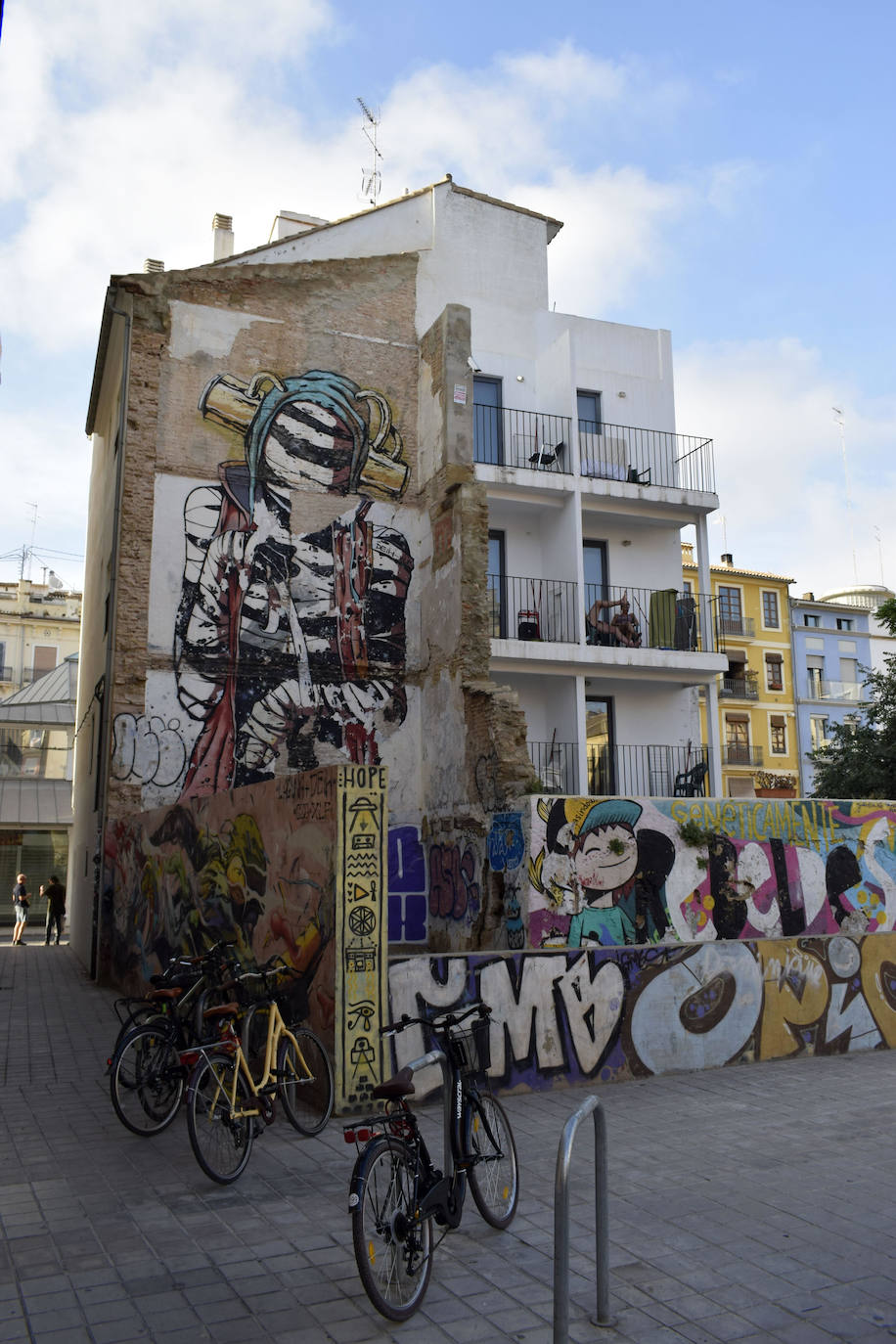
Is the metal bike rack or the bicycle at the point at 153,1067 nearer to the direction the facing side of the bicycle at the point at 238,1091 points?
the bicycle

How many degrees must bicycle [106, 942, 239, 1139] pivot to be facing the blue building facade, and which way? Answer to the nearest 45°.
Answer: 0° — it already faces it

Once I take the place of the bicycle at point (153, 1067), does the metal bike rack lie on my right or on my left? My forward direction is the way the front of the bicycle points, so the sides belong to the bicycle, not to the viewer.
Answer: on my right

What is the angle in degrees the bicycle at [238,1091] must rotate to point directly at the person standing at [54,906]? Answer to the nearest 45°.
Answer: approximately 45° to its left

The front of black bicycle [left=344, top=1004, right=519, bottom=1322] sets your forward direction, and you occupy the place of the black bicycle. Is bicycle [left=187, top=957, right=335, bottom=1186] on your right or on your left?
on your left

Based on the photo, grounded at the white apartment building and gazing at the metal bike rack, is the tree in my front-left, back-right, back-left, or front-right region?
back-left

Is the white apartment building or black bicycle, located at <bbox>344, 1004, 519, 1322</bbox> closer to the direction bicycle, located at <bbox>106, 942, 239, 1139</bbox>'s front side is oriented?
the white apartment building

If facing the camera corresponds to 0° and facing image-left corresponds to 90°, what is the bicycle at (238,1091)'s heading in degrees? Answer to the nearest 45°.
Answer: approximately 225°

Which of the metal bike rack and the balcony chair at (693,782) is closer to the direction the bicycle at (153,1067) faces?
the balcony chair

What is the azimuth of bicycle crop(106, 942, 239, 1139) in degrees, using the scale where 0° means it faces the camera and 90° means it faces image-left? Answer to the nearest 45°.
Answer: approximately 225°

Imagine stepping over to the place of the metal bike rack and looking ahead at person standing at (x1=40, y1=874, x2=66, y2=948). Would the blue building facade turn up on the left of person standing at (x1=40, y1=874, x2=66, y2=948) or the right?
right

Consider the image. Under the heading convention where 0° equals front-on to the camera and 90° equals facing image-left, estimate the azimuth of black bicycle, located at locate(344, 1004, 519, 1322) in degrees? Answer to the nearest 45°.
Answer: approximately 225°

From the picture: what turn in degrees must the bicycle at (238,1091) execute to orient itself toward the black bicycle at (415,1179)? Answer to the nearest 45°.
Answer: approximately 135° to its right
